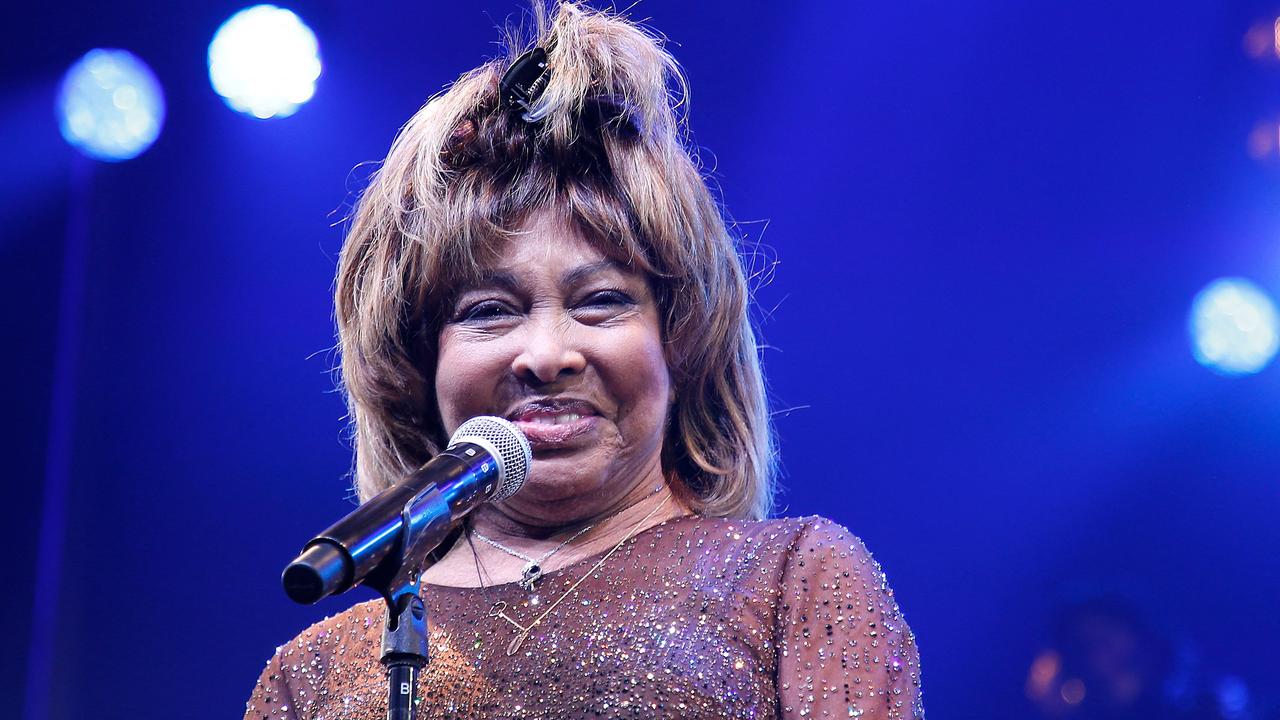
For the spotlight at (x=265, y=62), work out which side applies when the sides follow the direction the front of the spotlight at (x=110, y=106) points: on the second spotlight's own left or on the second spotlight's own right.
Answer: on the second spotlight's own left

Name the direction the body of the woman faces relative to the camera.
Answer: toward the camera

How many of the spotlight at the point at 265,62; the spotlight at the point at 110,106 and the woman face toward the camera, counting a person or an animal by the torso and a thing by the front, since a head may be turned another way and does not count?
3

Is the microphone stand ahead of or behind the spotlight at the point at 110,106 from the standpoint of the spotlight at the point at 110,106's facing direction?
ahead

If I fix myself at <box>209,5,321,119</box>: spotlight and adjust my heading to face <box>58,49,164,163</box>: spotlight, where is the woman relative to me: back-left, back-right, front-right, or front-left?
back-left

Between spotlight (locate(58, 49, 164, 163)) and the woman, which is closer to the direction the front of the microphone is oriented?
the woman

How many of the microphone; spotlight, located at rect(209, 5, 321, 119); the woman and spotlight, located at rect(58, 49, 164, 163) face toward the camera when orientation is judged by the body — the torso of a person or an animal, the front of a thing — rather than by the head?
3

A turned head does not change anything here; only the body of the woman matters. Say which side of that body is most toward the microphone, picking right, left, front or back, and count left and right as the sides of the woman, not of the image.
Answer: front

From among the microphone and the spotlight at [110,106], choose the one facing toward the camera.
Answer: the spotlight

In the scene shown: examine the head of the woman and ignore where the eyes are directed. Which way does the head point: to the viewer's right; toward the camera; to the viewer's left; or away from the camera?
toward the camera

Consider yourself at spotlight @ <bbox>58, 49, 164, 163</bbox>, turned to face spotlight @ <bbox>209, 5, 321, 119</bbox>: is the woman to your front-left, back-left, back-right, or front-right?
front-right

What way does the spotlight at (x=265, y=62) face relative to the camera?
toward the camera

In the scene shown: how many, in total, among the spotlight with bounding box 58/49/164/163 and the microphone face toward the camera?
1

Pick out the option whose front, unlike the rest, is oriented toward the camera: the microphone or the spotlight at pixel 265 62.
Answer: the spotlight

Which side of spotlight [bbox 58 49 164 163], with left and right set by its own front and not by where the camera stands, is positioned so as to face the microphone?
front

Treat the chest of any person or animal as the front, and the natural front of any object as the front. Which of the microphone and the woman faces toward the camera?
the woman

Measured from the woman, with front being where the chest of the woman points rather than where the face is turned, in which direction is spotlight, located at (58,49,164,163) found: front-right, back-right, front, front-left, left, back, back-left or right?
back-right
